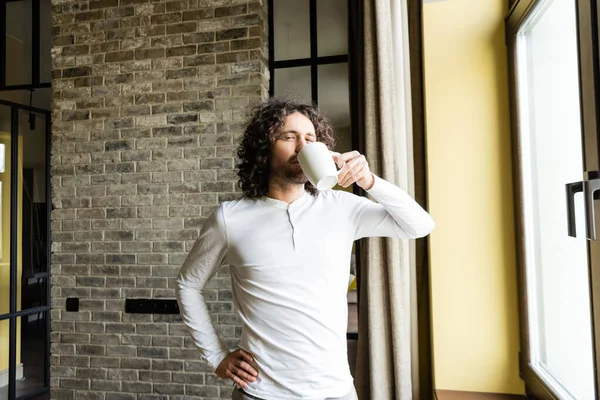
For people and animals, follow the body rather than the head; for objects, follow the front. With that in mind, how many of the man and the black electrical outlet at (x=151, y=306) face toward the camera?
2

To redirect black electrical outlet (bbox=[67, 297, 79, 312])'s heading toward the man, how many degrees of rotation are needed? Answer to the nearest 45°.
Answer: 0° — it already faces them

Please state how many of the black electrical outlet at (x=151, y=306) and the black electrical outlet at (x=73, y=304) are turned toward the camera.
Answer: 2

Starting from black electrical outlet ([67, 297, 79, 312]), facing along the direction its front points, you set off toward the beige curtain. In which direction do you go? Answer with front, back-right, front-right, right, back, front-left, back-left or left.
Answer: front-left

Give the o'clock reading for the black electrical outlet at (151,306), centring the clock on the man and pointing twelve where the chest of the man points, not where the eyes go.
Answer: The black electrical outlet is roughly at 5 o'clock from the man.

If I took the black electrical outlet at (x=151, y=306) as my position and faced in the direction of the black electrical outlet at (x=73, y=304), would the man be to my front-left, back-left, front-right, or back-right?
back-left

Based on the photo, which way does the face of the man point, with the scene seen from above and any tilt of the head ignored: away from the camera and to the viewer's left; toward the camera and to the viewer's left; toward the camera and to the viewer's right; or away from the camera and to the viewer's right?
toward the camera and to the viewer's right

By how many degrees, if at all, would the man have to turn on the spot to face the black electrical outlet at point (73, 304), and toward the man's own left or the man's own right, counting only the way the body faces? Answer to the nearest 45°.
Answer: approximately 135° to the man's own right

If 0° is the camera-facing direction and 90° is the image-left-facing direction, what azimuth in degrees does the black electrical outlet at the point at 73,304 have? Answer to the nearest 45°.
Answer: approximately 0°
